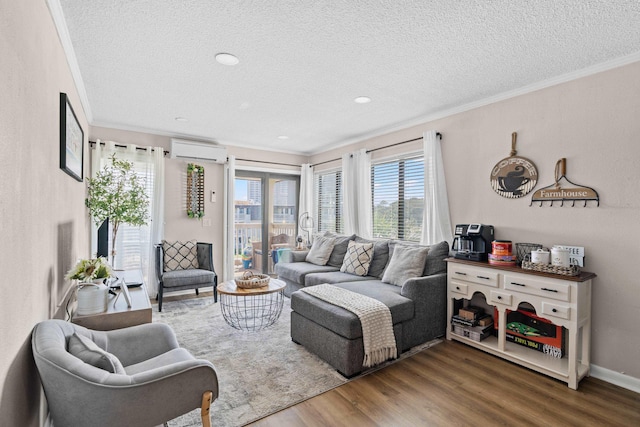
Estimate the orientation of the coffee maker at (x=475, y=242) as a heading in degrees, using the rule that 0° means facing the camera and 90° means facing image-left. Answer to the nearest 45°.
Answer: approximately 45°

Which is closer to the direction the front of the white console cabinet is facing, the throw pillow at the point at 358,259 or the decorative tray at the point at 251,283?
the decorative tray

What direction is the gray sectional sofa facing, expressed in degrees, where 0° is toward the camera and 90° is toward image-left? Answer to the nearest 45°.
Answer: approximately 45°

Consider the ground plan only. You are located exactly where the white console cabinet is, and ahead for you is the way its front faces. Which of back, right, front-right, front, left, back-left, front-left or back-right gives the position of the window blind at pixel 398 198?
right

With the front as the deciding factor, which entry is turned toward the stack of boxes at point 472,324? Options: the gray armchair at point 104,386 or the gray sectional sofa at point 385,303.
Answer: the gray armchair

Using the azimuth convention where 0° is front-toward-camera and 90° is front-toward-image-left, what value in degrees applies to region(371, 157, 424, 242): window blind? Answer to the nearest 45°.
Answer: approximately 45°

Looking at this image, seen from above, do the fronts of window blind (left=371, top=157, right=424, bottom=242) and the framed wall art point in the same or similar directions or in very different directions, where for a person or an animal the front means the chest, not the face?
very different directions

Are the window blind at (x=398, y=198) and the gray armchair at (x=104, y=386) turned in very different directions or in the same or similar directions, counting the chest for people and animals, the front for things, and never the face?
very different directions

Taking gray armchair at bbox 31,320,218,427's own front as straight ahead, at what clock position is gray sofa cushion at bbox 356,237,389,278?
The gray sofa cushion is roughly at 11 o'clock from the gray armchair.

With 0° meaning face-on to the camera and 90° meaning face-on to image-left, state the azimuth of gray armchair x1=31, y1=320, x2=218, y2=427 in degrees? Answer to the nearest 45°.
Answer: approximately 270°

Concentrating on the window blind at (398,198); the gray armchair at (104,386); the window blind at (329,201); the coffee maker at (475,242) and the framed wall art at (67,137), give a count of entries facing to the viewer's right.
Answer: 2

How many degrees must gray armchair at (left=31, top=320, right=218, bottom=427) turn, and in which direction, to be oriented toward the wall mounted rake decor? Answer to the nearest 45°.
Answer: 0° — it already faces it

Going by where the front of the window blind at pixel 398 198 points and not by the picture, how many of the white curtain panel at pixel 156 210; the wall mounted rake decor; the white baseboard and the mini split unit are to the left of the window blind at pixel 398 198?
2

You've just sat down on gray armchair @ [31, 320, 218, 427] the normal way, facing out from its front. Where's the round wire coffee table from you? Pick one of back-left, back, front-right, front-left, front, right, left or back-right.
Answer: front-left

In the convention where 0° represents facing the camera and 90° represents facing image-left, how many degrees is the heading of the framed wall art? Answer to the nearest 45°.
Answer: approximately 270°
